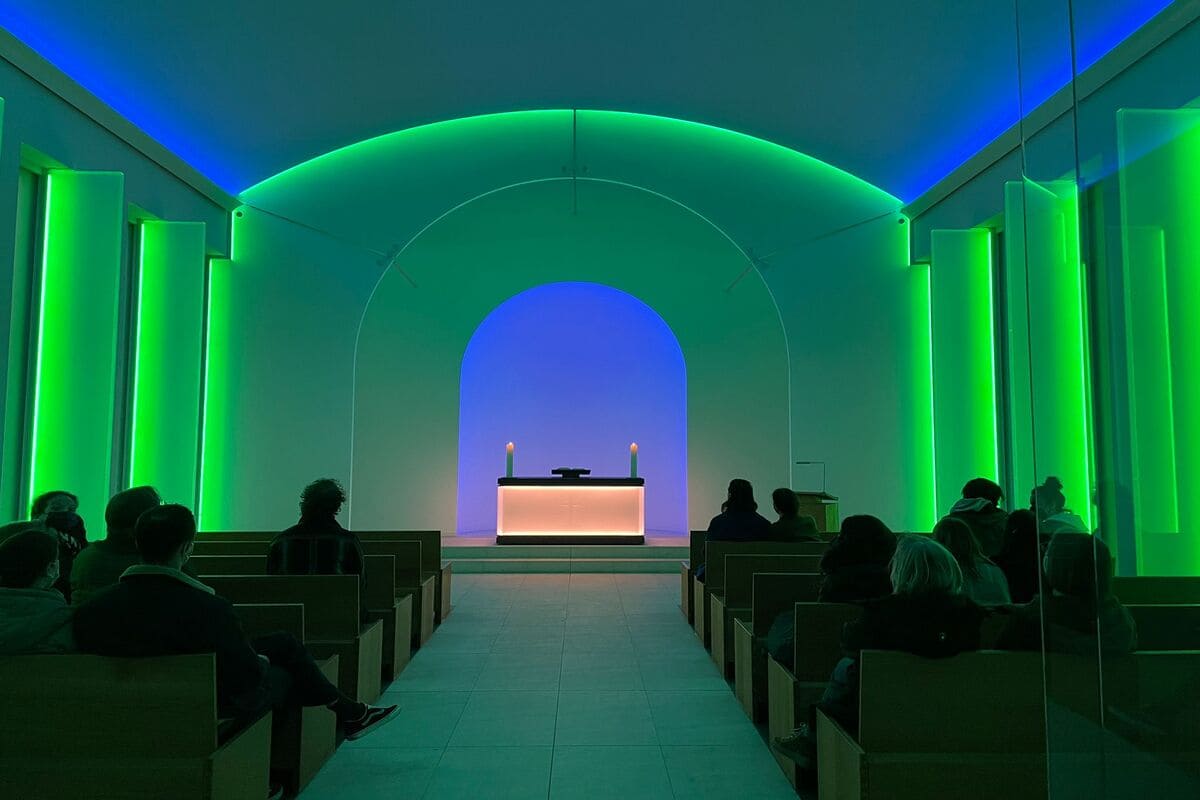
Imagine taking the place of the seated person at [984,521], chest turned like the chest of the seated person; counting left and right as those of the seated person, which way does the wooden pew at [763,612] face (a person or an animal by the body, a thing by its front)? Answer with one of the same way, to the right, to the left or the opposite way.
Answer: the same way

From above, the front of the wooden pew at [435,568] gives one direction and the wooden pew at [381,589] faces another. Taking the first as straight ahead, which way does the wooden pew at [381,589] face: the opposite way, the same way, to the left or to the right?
the same way

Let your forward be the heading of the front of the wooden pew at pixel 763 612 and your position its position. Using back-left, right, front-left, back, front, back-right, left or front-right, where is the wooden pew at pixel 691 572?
front

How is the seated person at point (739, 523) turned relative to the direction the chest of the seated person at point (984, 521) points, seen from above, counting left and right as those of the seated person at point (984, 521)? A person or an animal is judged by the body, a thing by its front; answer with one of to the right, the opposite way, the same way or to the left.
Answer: the same way

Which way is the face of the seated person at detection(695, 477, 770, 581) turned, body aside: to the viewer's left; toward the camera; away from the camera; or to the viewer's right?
away from the camera

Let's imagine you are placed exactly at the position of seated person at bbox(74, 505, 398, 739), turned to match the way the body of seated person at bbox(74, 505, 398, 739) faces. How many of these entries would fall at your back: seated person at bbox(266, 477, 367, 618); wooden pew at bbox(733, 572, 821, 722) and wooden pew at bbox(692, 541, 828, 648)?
0

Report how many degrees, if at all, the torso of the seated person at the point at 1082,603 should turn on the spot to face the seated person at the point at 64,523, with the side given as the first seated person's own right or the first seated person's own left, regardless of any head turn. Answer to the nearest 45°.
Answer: approximately 90° to the first seated person's own left

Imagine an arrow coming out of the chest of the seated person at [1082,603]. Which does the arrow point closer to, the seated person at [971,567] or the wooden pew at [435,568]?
the seated person

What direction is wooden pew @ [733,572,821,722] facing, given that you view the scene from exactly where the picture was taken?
facing away from the viewer

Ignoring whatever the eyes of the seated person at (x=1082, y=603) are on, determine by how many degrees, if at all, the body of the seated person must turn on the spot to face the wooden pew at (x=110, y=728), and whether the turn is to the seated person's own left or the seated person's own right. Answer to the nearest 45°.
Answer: approximately 90° to the seated person's own left

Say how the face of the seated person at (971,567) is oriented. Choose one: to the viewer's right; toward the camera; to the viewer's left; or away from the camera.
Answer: away from the camera

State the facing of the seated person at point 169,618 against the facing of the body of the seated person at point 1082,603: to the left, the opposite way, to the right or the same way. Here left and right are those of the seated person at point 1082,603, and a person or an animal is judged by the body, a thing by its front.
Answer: the same way

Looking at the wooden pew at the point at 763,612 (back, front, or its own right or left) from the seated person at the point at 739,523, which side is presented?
front

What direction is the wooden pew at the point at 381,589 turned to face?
away from the camera

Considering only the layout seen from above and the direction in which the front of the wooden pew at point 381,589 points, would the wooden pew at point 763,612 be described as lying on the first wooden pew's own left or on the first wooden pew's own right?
on the first wooden pew's own right

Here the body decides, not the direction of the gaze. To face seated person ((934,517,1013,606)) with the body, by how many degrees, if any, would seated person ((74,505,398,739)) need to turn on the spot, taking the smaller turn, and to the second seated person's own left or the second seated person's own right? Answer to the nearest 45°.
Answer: approximately 45° to the second seated person's own right

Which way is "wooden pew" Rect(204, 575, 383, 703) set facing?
away from the camera

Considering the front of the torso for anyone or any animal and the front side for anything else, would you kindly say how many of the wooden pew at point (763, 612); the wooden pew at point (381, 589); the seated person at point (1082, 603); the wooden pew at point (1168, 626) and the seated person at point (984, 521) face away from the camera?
5

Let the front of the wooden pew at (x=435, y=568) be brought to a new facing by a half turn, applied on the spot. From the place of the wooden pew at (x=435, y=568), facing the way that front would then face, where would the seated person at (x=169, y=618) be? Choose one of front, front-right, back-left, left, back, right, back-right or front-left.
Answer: front

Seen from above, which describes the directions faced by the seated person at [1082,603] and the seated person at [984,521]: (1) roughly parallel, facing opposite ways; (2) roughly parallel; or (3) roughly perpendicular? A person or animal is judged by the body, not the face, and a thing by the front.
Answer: roughly parallel

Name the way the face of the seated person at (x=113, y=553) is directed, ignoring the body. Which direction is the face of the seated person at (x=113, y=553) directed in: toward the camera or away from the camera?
away from the camera

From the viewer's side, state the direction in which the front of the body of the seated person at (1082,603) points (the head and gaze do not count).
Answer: away from the camera
